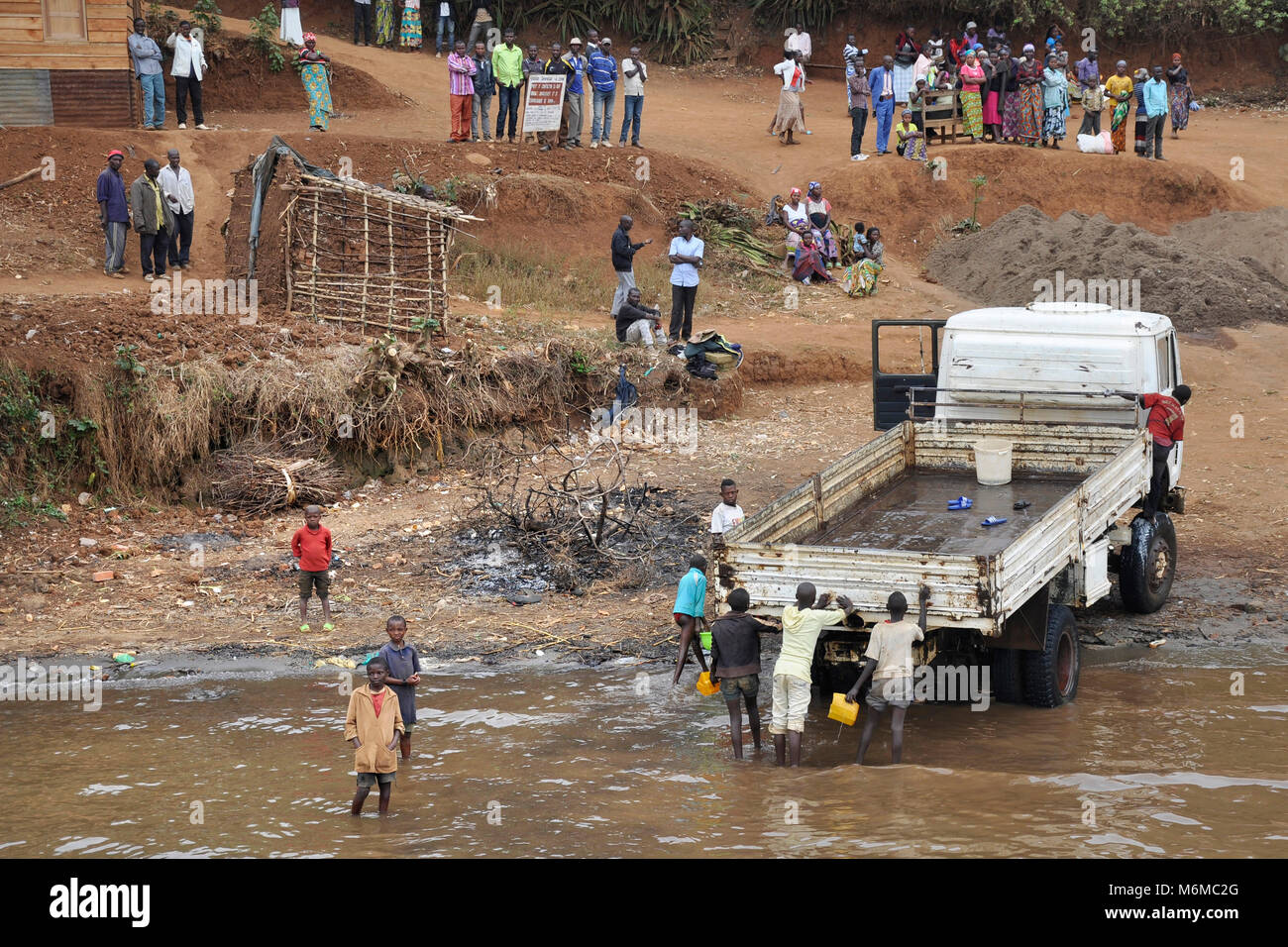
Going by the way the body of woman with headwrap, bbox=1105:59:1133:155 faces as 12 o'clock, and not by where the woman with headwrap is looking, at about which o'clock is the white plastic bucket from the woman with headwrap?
The white plastic bucket is roughly at 12 o'clock from the woman with headwrap.

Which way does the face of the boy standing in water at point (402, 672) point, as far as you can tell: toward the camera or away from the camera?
toward the camera

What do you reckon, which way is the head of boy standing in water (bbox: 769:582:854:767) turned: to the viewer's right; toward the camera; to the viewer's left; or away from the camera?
away from the camera

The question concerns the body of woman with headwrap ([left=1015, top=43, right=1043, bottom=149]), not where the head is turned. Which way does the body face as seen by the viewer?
toward the camera

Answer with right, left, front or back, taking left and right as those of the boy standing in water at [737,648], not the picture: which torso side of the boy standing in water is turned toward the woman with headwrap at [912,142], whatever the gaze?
front

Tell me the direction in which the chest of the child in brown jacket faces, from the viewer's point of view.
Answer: toward the camera

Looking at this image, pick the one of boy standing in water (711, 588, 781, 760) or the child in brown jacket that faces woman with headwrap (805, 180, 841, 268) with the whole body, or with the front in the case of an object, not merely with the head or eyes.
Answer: the boy standing in water

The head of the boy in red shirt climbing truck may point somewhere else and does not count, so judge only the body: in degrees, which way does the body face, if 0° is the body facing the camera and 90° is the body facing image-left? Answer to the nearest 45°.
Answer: approximately 135°

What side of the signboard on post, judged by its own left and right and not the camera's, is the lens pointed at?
front

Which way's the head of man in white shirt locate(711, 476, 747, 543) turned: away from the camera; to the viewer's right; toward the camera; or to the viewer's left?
toward the camera

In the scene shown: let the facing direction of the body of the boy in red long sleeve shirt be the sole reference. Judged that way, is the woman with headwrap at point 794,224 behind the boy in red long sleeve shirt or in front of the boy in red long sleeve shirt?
behind

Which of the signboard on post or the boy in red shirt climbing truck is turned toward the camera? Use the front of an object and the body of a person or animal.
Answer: the signboard on post

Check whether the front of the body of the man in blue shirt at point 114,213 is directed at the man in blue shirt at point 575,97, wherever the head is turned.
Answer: no

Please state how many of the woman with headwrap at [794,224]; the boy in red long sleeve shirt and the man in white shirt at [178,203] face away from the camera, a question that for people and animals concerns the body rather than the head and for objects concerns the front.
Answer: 0

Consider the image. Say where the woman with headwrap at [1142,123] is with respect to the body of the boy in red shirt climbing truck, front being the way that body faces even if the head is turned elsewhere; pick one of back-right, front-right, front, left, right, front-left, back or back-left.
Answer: front-right

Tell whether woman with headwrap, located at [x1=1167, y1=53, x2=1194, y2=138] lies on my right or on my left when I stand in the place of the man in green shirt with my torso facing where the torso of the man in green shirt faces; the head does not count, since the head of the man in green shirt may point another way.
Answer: on my left

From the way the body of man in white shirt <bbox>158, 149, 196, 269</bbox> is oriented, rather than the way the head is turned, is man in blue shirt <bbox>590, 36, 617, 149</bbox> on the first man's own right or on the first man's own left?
on the first man's own left

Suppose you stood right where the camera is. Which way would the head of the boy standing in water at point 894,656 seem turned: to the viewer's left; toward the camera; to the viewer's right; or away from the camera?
away from the camera

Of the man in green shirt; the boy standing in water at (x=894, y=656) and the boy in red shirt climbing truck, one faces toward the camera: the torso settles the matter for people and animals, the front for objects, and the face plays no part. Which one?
the man in green shirt
